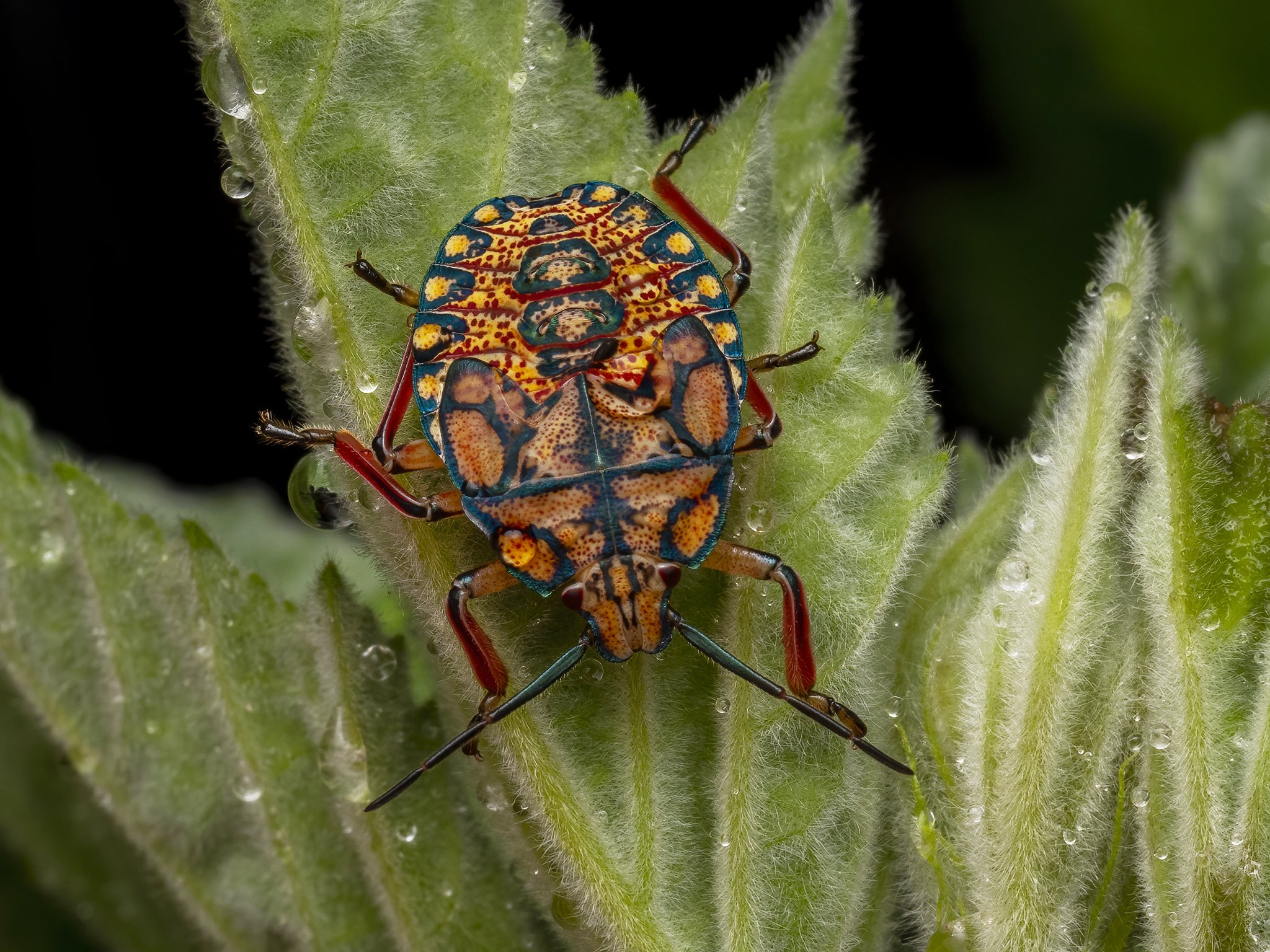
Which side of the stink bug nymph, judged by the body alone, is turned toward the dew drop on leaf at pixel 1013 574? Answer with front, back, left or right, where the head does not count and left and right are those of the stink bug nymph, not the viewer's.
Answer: left

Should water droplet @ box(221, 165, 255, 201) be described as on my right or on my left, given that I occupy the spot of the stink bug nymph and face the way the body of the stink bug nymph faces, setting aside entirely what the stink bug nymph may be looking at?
on my right

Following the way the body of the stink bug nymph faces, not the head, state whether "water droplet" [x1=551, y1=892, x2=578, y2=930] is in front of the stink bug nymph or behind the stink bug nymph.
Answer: in front

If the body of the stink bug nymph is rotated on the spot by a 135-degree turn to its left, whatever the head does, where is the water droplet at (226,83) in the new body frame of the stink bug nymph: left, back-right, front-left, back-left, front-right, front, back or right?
back-left

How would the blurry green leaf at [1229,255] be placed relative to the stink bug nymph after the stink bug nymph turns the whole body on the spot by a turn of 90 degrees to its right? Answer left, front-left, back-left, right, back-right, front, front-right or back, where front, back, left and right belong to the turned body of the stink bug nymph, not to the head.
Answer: back-right

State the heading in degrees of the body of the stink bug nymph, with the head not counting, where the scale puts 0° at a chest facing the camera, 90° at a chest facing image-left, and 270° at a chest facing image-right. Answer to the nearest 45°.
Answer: approximately 0°
